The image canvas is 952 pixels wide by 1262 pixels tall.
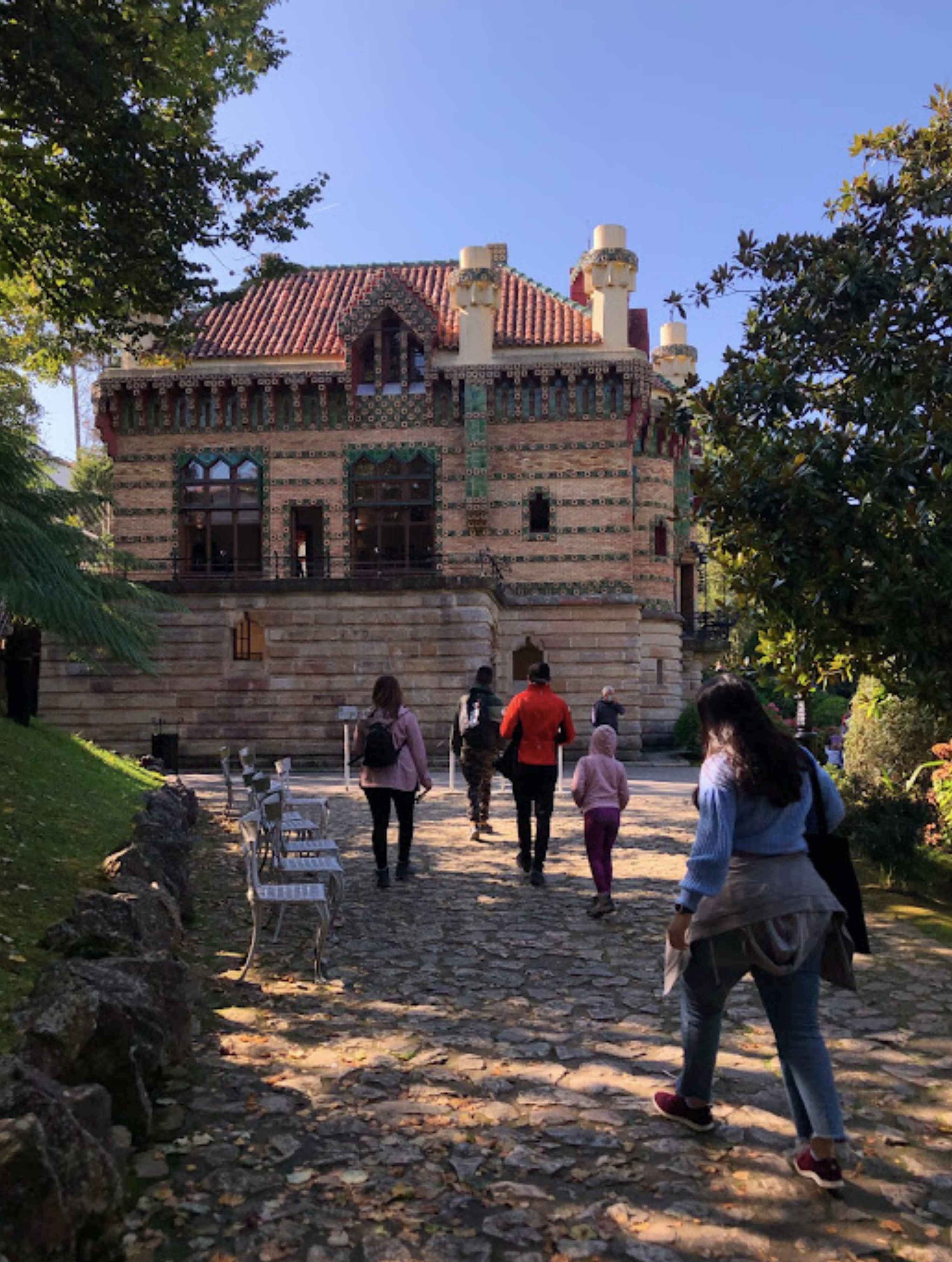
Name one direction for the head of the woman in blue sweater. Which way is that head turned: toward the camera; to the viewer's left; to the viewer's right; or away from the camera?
away from the camera

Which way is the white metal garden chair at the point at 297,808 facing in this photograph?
to the viewer's right

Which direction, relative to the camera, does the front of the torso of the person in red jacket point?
away from the camera

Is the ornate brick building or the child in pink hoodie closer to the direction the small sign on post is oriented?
the child in pink hoodie

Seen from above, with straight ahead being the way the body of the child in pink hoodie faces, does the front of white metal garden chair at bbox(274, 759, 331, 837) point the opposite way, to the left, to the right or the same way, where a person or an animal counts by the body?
to the right

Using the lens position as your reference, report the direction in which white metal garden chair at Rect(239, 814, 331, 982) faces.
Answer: facing to the right of the viewer

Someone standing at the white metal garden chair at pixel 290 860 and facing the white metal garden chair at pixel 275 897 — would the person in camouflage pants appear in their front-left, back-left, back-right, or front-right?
back-left

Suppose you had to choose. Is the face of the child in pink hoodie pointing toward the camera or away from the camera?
away from the camera

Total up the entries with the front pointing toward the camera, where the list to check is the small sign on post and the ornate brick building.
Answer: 2

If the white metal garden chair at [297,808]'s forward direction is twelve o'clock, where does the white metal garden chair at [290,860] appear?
the white metal garden chair at [290,860] is roughly at 3 o'clock from the white metal garden chair at [297,808].

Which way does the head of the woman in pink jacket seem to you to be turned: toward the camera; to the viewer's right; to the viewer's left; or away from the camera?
away from the camera
